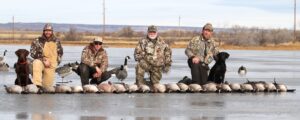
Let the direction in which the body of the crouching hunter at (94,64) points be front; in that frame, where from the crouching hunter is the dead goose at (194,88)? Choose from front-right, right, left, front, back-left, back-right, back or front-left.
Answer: left

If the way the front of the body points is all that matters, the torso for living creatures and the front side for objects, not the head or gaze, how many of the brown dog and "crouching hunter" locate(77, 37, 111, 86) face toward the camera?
2

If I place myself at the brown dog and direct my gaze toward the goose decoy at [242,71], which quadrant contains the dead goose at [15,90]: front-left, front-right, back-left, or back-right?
back-right

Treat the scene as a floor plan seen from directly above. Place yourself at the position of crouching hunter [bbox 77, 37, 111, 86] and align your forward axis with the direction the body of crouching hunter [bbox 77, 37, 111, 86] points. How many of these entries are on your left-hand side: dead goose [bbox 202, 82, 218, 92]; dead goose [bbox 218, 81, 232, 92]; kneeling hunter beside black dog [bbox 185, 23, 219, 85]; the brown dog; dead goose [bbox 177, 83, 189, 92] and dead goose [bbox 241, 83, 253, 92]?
5

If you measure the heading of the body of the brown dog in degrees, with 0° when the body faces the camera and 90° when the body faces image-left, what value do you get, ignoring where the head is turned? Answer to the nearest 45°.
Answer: approximately 0°

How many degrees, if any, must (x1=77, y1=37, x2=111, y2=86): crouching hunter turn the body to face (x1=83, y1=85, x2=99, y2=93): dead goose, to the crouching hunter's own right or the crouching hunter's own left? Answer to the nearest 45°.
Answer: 0° — they already face it

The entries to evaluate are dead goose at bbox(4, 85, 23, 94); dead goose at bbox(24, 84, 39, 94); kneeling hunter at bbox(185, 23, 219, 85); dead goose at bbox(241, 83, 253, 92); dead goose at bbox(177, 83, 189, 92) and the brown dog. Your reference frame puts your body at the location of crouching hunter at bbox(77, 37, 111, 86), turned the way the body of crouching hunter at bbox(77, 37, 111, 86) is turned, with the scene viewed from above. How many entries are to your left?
3

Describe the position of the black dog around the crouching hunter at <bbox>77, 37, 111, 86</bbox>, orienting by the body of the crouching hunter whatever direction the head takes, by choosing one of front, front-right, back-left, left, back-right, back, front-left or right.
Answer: left

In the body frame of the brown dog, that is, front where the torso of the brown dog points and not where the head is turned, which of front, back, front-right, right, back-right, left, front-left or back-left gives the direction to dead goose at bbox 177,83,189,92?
left

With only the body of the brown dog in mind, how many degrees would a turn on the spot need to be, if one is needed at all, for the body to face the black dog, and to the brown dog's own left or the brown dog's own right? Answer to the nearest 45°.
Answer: approximately 90° to the brown dog's own left

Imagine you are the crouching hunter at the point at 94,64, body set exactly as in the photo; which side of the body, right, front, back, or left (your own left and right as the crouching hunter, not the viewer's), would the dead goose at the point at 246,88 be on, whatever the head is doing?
left

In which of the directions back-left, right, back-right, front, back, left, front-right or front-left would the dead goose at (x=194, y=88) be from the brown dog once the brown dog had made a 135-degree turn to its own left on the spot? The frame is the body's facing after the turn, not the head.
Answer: front-right

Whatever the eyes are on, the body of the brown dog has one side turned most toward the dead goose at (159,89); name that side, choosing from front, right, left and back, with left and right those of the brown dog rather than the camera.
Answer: left

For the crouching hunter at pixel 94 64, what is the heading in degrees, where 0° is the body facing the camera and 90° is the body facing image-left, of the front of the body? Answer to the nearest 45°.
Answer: approximately 0°
